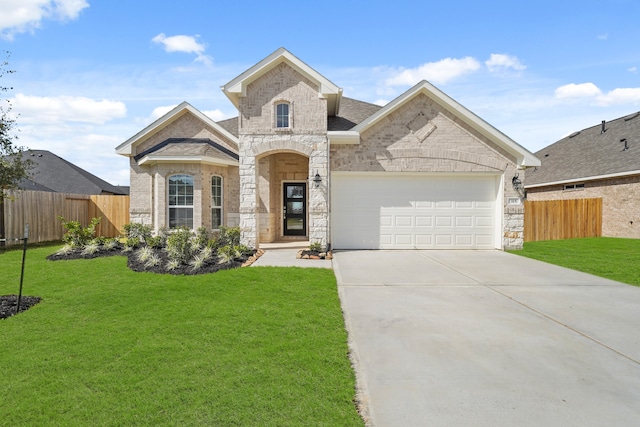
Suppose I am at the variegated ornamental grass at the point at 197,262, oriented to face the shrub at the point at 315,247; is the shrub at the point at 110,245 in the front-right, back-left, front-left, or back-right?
back-left

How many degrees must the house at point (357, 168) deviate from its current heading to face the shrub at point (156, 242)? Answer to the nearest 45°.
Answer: approximately 90° to its right

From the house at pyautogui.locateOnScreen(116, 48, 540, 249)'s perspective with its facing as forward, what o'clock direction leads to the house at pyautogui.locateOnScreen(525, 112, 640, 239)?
the house at pyautogui.locateOnScreen(525, 112, 640, 239) is roughly at 8 o'clock from the house at pyautogui.locateOnScreen(116, 48, 540, 249).

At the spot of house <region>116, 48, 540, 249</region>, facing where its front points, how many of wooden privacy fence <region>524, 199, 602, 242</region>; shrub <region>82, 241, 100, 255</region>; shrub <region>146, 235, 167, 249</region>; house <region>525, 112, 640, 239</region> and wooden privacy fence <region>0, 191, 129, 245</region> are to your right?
3

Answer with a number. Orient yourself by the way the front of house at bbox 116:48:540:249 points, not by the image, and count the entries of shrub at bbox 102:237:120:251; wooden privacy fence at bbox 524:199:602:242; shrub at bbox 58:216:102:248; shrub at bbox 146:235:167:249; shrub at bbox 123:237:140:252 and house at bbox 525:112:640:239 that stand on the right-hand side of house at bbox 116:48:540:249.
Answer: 4

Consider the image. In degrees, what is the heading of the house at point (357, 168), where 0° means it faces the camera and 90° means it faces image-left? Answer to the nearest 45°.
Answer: approximately 0°

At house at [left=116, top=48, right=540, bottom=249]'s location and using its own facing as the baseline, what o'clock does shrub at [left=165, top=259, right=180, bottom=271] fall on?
The shrub is roughly at 2 o'clock from the house.

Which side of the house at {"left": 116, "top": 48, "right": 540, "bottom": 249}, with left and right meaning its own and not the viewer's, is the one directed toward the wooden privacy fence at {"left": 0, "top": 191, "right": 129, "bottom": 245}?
right

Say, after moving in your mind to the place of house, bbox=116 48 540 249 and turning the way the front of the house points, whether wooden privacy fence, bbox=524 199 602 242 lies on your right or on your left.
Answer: on your left

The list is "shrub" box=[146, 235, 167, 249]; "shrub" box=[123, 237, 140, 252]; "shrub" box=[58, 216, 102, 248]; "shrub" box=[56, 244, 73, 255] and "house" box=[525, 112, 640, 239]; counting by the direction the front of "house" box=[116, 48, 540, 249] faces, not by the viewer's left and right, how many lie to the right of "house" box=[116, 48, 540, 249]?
4

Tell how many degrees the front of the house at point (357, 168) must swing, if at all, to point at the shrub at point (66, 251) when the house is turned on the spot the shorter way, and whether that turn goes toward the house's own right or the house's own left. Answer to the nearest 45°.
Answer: approximately 90° to the house's own right

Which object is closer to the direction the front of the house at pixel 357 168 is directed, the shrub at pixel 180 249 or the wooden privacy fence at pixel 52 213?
the shrub

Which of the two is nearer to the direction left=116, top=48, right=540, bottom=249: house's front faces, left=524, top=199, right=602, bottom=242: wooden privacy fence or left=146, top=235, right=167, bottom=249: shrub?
the shrub

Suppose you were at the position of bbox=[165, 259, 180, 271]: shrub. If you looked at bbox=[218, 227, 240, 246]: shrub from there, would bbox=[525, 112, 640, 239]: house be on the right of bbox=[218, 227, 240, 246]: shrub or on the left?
right
